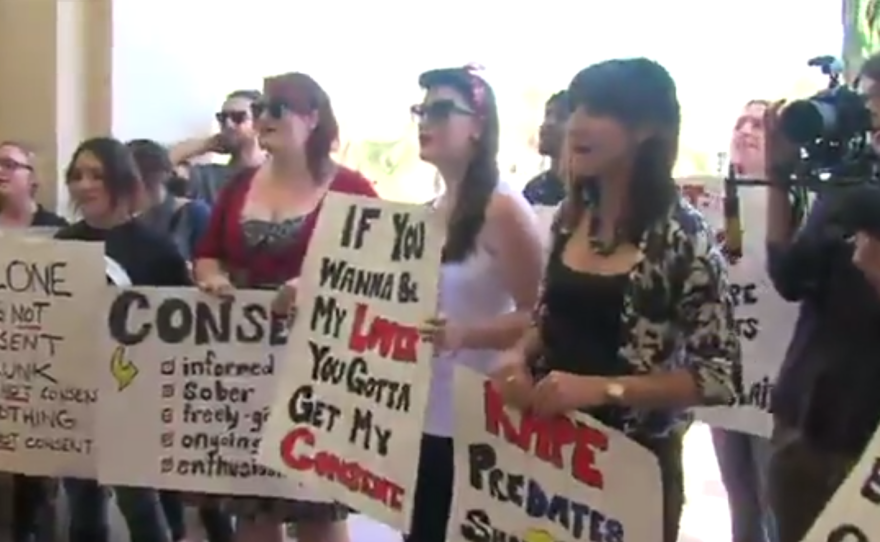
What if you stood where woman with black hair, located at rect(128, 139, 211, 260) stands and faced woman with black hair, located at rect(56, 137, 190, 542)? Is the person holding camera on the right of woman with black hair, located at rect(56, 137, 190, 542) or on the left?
left

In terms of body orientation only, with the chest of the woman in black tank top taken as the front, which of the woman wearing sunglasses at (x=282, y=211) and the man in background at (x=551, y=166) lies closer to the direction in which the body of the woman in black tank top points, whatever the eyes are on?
the woman wearing sunglasses

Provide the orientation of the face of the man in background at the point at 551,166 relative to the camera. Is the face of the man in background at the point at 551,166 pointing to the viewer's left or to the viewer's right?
to the viewer's left

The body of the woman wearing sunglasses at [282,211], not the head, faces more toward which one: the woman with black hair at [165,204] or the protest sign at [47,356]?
the protest sign

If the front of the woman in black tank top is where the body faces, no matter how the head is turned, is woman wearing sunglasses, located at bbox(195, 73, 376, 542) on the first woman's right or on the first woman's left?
on the first woman's right

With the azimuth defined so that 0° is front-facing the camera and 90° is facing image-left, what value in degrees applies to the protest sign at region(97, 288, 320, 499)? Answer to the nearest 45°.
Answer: approximately 0°

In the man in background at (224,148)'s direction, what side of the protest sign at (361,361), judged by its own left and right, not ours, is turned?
back

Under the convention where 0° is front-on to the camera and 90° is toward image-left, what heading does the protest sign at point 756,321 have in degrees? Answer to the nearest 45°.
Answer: approximately 0°

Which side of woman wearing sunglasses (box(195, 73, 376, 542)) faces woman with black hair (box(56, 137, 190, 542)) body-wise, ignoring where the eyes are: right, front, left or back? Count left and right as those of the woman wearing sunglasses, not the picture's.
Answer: right

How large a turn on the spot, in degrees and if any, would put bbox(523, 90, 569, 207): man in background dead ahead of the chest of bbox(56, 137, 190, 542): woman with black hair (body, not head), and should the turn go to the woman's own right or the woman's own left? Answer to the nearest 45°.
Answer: approximately 135° to the woman's own left
